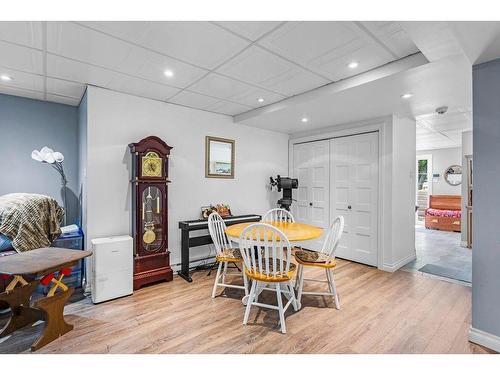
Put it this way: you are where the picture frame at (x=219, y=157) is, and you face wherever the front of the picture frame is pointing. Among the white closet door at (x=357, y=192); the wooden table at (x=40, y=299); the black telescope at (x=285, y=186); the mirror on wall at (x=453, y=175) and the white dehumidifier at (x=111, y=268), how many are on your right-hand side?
2

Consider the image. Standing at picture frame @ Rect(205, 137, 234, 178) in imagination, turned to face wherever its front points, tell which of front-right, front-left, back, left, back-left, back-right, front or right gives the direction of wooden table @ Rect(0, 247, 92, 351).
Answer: right

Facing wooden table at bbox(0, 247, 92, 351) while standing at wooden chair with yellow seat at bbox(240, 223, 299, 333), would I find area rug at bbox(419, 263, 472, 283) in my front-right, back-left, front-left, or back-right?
back-right

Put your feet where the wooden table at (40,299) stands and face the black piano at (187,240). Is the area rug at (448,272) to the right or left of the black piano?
right

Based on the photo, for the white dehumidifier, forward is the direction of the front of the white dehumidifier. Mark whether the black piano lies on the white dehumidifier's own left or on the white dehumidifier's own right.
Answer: on the white dehumidifier's own left

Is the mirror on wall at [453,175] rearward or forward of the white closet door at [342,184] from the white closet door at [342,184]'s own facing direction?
rearward

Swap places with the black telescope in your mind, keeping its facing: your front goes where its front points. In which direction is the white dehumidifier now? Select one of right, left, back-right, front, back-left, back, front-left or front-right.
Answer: back-right

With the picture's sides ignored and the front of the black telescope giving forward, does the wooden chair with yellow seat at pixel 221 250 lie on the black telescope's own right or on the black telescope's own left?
on the black telescope's own right

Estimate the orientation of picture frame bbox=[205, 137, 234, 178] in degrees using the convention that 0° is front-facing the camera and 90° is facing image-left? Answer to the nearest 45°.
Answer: approximately 315°
